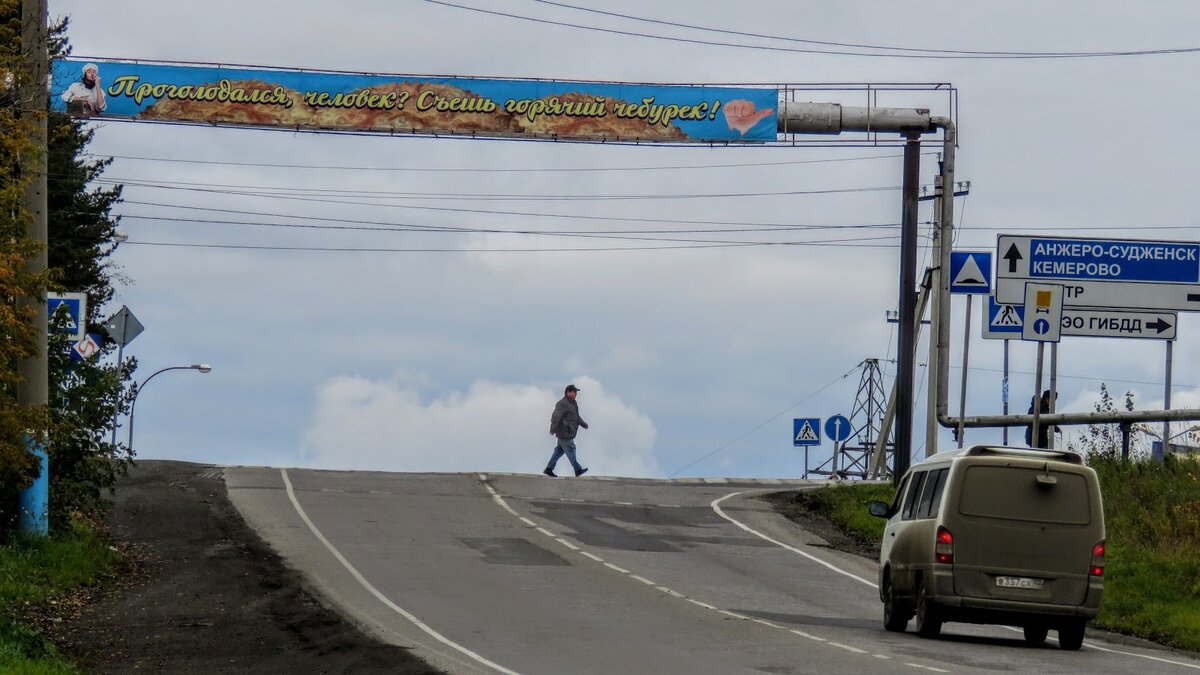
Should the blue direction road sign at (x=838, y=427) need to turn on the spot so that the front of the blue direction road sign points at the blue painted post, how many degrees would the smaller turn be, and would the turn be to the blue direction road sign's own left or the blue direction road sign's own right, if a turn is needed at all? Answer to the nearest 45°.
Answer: approximately 45° to the blue direction road sign's own right

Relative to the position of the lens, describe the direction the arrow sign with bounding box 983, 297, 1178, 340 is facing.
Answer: facing the viewer

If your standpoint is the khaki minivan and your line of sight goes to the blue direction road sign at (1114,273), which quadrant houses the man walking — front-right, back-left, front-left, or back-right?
front-left

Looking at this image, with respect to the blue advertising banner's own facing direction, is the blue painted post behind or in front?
in front

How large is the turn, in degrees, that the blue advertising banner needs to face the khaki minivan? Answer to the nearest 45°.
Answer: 0° — it already faces it

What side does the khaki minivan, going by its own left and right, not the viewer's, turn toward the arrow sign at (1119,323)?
front

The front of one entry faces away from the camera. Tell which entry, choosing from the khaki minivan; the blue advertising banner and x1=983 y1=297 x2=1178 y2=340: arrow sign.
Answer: the khaki minivan

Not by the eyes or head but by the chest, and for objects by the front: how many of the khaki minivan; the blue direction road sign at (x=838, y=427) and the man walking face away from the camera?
1

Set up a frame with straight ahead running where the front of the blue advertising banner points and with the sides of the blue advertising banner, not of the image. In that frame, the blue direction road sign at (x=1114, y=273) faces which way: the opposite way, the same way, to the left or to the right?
the same way

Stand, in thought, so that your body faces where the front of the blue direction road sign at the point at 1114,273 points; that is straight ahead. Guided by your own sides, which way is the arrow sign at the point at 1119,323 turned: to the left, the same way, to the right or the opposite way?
the same way

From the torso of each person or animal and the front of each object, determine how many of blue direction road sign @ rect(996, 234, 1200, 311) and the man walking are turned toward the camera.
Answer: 1

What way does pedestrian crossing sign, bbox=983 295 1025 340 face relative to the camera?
toward the camera

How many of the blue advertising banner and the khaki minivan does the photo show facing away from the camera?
1

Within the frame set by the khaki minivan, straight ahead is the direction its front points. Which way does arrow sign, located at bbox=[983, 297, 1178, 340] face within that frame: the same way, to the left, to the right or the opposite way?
the opposite way

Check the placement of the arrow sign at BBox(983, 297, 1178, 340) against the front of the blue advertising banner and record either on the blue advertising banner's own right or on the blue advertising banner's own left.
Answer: on the blue advertising banner's own left

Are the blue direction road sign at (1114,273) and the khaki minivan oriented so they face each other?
yes
